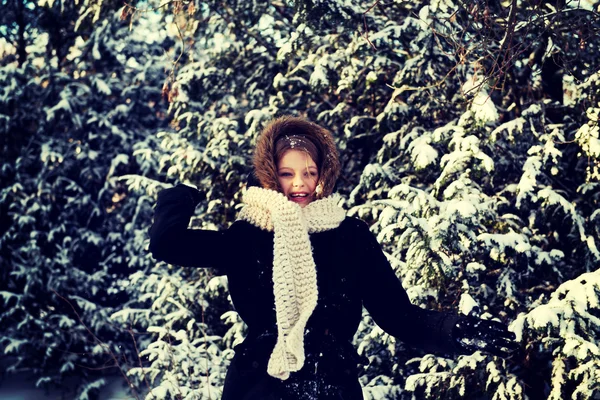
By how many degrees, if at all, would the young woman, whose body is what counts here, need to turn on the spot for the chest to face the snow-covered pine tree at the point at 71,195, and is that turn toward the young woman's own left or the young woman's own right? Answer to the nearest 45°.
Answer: approximately 135° to the young woman's own right

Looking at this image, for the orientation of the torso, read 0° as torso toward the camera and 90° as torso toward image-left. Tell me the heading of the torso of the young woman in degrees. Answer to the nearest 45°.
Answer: approximately 0°
